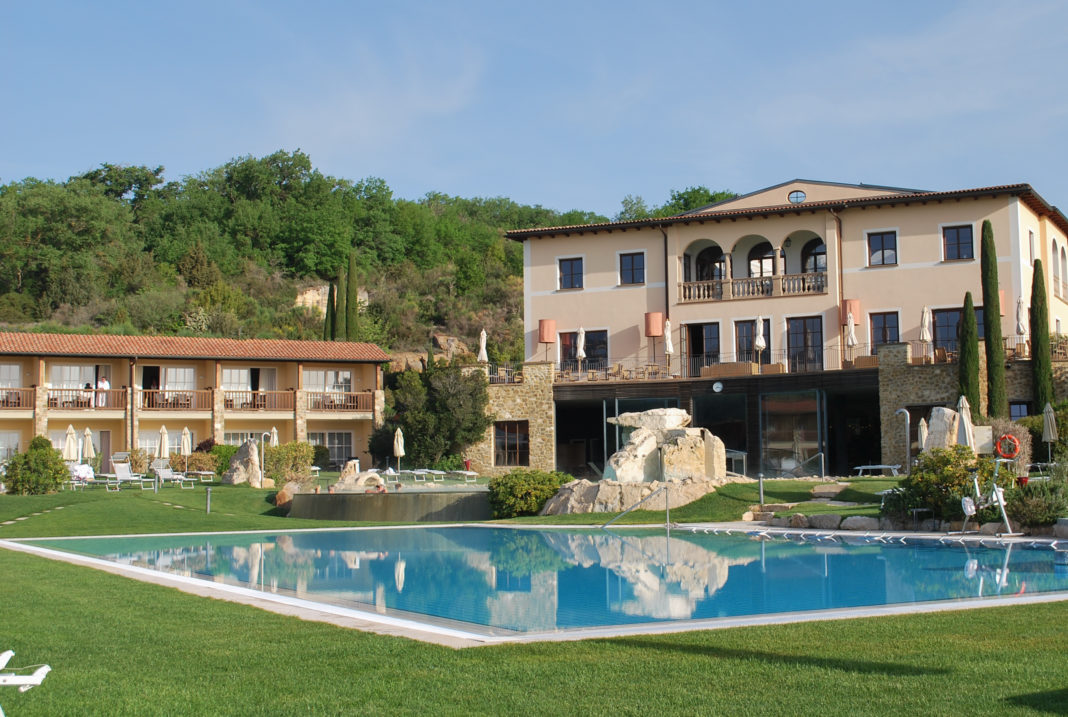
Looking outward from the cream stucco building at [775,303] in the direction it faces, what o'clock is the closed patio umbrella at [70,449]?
The closed patio umbrella is roughly at 2 o'clock from the cream stucco building.

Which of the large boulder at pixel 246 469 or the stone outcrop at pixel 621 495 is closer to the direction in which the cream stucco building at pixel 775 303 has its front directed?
the stone outcrop

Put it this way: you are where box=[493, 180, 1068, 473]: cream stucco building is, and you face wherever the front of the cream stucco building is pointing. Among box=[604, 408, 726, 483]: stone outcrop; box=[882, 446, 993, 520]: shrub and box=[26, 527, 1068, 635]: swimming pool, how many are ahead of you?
3

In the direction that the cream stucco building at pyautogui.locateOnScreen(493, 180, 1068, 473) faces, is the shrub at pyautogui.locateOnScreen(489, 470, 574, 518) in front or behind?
in front

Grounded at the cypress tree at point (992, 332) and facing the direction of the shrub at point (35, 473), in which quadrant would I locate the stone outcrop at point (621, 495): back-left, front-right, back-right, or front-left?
front-left

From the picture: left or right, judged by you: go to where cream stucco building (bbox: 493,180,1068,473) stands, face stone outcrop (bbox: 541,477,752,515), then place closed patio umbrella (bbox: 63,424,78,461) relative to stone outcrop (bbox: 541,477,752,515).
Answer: right

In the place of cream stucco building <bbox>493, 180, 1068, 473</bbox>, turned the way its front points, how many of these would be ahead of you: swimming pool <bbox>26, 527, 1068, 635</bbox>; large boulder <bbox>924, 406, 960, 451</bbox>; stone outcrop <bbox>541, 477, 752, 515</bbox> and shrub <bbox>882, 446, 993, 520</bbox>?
4

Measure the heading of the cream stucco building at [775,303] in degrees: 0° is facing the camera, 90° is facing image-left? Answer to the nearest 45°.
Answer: approximately 0°

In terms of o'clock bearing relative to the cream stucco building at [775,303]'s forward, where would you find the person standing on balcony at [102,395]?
The person standing on balcony is roughly at 3 o'clock from the cream stucco building.

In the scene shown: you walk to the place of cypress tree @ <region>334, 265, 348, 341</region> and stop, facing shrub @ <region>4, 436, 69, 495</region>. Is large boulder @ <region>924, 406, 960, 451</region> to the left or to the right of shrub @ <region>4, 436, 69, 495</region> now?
left

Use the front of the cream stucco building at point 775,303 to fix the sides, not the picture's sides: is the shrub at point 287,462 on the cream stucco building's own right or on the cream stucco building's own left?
on the cream stucco building's own right

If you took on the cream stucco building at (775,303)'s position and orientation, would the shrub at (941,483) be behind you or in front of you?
in front

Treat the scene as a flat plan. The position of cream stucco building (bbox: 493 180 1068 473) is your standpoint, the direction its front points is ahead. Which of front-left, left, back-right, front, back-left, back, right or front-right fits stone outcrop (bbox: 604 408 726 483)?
front

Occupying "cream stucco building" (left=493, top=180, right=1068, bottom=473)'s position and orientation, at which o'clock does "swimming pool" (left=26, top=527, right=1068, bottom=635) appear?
The swimming pool is roughly at 12 o'clock from the cream stucco building.
